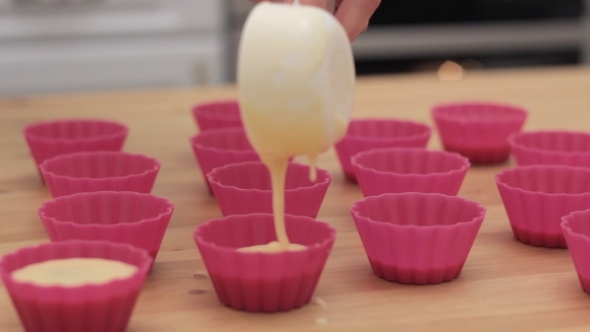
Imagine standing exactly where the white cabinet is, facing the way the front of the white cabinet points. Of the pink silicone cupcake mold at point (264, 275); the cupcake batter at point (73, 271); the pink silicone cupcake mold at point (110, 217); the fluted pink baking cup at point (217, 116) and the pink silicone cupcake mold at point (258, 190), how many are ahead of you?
5

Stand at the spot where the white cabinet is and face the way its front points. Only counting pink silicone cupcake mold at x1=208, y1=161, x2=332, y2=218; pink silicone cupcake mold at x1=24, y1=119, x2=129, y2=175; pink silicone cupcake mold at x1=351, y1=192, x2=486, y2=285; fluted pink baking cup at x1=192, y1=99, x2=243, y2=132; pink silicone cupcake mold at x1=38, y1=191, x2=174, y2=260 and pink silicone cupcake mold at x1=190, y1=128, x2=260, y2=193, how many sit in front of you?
6

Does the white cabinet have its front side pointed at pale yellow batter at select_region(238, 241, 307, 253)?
yes

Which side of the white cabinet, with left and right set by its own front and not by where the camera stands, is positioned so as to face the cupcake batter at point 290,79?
front

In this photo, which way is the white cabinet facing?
toward the camera

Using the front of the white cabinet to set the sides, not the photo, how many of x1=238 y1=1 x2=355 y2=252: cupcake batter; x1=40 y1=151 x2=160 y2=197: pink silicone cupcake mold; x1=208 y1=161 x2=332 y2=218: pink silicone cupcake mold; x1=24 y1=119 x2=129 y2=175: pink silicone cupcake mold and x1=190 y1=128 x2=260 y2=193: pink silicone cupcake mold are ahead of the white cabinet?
5

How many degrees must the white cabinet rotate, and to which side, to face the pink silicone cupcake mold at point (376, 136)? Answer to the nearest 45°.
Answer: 0° — it already faces it

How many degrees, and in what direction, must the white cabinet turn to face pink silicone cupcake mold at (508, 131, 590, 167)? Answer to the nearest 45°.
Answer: approximately 45° to its left

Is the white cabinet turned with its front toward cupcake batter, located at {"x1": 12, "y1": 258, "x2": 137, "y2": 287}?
yes

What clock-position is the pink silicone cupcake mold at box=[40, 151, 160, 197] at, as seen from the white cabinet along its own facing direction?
The pink silicone cupcake mold is roughly at 12 o'clock from the white cabinet.

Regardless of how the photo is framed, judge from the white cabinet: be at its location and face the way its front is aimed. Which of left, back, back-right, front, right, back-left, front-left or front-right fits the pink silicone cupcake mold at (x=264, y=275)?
front

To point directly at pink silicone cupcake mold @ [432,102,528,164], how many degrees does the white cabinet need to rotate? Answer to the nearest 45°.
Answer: approximately 45° to its left

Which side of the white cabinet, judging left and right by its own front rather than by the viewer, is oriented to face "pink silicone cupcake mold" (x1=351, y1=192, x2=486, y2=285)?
front

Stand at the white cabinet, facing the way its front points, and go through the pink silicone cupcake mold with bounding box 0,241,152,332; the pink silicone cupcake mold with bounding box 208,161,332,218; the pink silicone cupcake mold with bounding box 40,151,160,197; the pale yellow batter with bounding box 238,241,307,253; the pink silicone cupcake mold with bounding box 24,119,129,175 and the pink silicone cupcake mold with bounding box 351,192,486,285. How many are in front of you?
6

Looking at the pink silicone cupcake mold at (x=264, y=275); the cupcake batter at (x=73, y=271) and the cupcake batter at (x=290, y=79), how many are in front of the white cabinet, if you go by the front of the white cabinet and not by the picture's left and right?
3

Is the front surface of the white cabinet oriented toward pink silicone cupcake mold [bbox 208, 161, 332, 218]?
yes

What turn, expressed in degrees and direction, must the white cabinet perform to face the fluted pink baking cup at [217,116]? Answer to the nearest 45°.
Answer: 0° — it already faces it

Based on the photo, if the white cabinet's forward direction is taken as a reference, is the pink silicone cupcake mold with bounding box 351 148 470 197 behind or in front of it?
in front

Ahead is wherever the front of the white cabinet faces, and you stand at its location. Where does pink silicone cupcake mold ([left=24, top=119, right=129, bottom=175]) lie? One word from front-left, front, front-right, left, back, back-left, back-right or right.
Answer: front

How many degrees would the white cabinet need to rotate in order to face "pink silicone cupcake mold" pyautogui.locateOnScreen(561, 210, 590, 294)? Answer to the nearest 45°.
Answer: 0° — it already faces it

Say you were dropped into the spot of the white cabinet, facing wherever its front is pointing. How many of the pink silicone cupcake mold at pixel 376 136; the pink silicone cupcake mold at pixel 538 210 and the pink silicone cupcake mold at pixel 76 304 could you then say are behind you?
0
